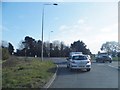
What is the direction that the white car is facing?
away from the camera
